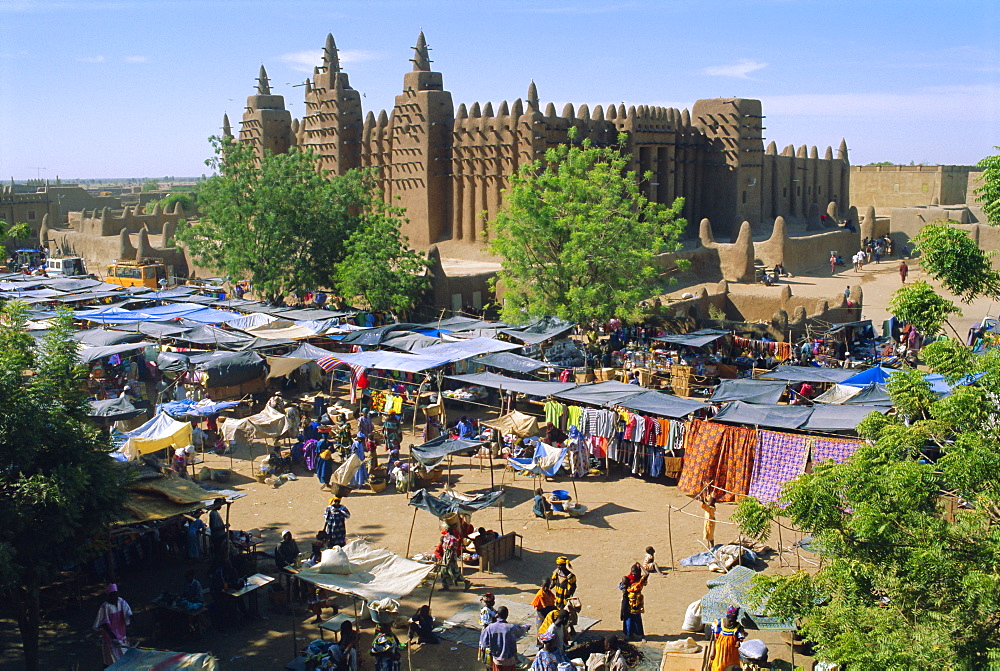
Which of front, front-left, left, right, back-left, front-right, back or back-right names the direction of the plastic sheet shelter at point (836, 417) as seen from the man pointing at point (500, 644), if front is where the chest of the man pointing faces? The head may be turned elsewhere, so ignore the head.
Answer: front-right

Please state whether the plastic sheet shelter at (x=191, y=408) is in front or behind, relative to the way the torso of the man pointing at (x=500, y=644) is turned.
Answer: in front

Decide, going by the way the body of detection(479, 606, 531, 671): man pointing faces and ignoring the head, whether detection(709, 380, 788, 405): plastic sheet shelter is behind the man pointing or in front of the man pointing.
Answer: in front

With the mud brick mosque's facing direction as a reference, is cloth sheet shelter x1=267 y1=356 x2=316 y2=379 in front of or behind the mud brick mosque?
in front

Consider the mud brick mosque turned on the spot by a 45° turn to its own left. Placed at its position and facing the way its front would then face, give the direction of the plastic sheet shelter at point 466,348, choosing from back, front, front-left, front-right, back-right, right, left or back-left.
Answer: front

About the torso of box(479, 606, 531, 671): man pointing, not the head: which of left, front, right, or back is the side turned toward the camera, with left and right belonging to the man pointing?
back

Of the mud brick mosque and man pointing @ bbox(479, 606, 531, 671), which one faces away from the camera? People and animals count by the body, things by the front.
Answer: the man pointing

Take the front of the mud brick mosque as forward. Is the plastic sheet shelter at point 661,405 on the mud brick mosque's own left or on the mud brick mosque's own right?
on the mud brick mosque's own left

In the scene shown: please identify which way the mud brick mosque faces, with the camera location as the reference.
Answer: facing the viewer and to the left of the viewer

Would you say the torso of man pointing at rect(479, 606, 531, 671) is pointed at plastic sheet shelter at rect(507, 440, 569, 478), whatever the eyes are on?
yes

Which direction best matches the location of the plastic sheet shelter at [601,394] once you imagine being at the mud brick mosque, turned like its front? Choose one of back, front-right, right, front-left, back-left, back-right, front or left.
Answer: front-left

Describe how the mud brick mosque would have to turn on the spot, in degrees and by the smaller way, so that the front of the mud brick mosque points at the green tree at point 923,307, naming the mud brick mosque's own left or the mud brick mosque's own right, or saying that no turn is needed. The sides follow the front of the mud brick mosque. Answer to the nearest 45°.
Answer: approximately 45° to the mud brick mosque's own left

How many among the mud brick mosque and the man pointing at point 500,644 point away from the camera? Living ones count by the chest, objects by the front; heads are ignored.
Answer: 1

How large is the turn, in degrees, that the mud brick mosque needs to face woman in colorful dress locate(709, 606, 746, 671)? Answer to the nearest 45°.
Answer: approximately 45° to its left

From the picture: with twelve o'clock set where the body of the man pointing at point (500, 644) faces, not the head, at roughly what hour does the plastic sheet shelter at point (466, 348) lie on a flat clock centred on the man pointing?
The plastic sheet shelter is roughly at 12 o'clock from the man pointing.
